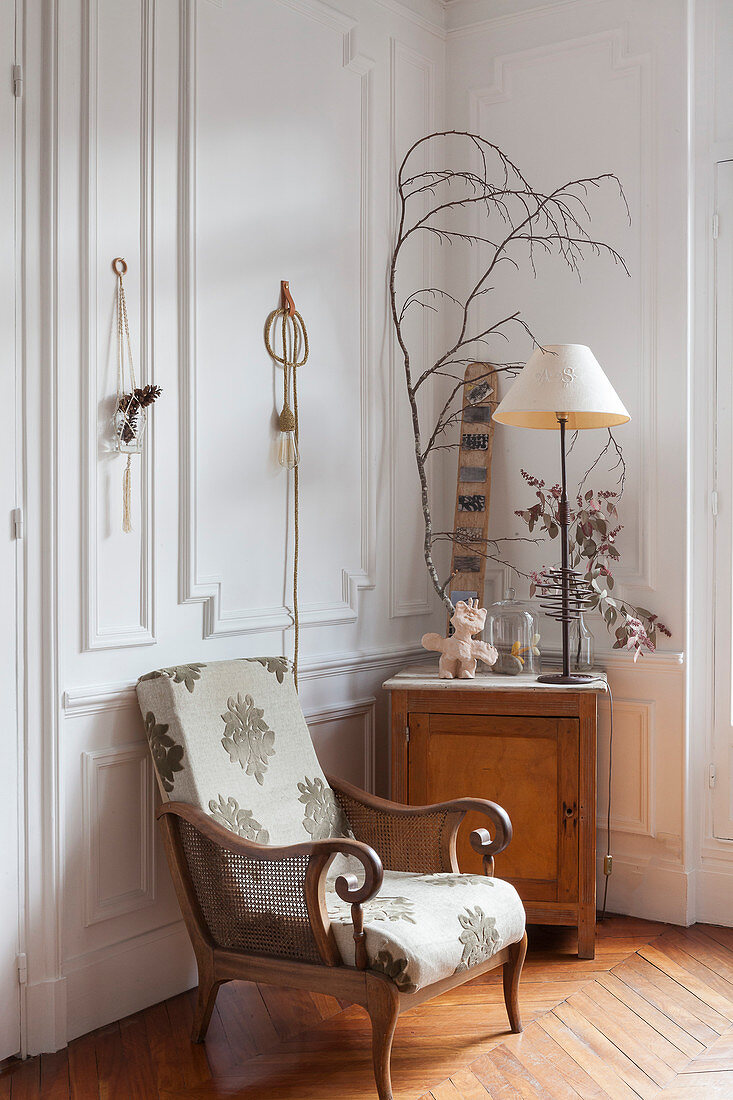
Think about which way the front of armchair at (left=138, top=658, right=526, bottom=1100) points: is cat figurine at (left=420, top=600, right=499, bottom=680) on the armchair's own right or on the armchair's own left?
on the armchair's own left

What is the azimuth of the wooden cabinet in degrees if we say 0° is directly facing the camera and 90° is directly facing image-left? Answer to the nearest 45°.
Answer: approximately 0°

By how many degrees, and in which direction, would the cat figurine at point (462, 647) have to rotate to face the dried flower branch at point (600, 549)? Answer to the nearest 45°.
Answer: approximately 135° to its left

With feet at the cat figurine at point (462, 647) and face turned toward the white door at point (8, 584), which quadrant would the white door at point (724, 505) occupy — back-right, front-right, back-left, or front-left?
back-left

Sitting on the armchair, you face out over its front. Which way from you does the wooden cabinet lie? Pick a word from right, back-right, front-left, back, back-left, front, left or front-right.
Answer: left

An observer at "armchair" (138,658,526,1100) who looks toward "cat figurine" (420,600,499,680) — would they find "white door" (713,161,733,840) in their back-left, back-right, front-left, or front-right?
front-right

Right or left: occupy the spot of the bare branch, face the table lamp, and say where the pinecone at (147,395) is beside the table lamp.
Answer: right

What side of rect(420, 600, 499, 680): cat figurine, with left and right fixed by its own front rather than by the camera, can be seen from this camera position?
front

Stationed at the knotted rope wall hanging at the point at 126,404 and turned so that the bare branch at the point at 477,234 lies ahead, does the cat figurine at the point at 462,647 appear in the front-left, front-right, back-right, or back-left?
front-right

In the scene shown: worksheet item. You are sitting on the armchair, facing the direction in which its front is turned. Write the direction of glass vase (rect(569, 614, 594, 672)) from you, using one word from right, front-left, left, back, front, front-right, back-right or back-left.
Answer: left

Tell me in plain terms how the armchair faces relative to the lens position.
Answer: facing the viewer and to the right of the viewer

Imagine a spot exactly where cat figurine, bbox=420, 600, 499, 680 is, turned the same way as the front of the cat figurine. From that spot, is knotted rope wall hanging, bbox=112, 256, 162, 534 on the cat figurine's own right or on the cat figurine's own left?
on the cat figurine's own right
